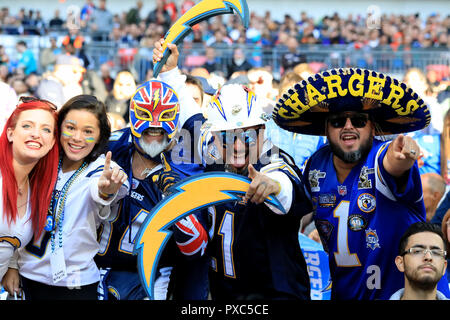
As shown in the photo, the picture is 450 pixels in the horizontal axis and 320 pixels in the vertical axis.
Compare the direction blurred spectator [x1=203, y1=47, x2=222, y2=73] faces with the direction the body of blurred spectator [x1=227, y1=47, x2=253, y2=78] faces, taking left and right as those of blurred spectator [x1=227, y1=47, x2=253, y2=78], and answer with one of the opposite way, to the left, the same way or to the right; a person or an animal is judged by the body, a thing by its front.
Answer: the same way

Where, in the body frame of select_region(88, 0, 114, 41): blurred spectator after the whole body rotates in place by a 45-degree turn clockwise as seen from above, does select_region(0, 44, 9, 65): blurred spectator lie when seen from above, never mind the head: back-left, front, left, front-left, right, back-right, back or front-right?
front

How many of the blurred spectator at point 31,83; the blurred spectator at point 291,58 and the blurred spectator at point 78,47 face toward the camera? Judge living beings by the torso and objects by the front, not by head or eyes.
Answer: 3

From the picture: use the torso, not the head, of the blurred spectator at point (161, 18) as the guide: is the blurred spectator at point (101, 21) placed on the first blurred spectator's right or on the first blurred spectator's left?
on the first blurred spectator's right

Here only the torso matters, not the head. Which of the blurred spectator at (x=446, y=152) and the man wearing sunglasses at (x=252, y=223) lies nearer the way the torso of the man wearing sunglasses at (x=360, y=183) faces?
the man wearing sunglasses

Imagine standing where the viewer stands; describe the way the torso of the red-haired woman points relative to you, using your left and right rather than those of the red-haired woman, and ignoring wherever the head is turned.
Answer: facing the viewer

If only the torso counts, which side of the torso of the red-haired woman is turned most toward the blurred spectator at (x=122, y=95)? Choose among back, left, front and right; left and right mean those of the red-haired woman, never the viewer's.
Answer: back

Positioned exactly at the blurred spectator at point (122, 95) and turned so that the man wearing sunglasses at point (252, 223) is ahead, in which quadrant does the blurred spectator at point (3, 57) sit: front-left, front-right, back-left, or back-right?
back-right

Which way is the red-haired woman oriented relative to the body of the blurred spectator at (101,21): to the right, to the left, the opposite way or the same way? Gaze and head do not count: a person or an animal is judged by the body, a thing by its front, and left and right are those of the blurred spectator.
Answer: the same way

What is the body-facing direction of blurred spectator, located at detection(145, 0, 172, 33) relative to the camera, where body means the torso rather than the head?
toward the camera

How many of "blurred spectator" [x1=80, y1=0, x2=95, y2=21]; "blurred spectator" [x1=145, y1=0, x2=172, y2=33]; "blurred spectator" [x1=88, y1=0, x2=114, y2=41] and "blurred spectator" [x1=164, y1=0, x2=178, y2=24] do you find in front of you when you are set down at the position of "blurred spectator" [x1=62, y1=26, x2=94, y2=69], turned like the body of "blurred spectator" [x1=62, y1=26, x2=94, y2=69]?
0

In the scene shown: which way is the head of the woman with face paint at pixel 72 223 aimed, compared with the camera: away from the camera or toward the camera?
toward the camera

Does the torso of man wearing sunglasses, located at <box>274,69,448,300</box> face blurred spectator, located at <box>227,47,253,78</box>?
no

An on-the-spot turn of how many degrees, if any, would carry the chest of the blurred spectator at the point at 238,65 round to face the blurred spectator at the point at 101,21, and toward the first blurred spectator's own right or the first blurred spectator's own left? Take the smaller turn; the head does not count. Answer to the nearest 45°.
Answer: approximately 135° to the first blurred spectator's own right

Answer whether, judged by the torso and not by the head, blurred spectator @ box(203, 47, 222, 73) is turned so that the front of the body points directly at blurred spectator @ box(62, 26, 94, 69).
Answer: no

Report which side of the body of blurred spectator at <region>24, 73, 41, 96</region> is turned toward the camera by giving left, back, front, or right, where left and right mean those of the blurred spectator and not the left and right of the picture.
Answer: front

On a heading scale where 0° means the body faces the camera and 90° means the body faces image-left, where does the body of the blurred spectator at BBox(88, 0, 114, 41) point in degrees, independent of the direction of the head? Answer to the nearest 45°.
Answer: approximately 0°
